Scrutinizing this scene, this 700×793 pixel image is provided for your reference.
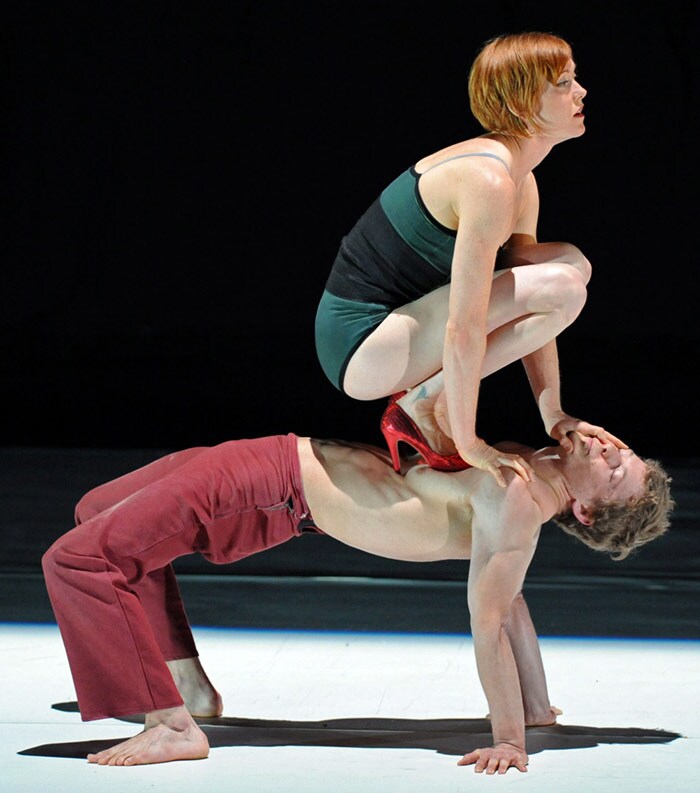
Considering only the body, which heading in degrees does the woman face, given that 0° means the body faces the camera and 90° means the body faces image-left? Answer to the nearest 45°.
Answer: approximately 270°

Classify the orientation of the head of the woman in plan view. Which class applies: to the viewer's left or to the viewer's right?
to the viewer's right
